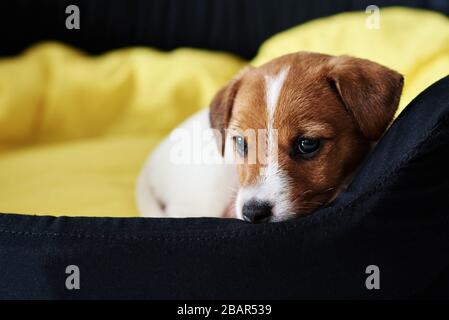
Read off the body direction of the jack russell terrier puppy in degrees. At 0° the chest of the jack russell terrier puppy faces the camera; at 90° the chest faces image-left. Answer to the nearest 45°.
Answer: approximately 315°
